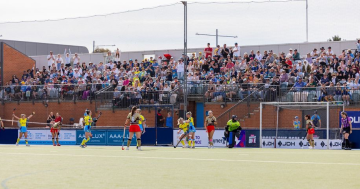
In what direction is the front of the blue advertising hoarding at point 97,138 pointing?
toward the camera

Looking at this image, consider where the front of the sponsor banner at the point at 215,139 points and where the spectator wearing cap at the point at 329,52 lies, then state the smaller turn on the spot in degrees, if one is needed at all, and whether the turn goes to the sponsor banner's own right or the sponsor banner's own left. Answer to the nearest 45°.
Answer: approximately 90° to the sponsor banner's own left

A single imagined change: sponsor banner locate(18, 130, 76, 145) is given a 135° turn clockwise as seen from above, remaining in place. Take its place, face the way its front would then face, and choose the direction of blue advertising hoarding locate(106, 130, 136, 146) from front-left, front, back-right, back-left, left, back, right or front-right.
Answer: back

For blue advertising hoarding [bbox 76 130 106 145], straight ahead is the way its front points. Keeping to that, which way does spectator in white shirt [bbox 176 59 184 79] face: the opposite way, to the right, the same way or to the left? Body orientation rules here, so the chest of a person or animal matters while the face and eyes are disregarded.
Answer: the same way

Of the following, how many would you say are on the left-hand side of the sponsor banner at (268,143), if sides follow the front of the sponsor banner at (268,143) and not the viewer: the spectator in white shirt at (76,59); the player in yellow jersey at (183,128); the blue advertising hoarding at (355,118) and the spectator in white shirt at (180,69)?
1

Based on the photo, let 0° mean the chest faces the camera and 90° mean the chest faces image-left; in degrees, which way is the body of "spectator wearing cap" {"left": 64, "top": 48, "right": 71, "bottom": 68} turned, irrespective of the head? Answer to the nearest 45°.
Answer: approximately 0°

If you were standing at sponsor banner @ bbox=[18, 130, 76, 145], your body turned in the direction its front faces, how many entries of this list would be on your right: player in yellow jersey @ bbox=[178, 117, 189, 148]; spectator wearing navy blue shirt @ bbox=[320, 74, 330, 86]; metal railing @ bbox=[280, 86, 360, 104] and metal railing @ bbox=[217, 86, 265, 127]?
0

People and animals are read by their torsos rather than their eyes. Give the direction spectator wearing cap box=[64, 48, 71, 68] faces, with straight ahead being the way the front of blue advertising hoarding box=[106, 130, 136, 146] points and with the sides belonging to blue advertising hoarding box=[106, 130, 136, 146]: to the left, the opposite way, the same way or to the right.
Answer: the same way

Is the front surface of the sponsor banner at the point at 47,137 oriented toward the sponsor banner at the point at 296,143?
no

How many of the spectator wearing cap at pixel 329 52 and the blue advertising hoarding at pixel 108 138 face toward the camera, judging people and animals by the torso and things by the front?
2

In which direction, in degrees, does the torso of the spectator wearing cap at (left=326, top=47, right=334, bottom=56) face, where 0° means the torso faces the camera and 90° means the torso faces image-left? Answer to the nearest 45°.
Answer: approximately 0°

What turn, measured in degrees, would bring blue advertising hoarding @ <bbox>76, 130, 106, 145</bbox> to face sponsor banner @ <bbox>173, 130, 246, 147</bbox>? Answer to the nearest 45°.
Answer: approximately 45° to its left

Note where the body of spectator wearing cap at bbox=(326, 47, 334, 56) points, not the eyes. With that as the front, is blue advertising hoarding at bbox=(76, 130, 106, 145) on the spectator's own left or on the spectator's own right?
on the spectator's own right

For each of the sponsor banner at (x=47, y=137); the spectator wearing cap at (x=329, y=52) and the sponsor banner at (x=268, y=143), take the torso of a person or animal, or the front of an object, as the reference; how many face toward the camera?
3

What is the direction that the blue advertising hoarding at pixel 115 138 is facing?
toward the camera

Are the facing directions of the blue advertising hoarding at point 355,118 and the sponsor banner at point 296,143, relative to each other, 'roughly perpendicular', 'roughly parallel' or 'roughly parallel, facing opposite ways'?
roughly parallel

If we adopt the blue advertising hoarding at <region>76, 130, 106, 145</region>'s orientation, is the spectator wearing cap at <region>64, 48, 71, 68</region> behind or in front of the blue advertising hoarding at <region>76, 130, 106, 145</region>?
behind

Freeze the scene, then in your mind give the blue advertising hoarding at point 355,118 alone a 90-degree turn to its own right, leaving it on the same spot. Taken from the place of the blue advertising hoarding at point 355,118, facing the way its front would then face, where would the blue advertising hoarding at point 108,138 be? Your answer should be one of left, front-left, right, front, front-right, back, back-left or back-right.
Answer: front
